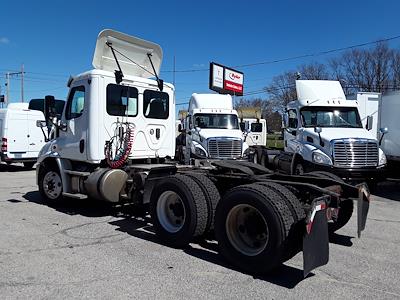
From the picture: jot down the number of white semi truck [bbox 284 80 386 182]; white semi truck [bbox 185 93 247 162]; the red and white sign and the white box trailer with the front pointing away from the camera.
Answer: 0

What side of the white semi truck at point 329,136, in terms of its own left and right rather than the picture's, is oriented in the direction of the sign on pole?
back

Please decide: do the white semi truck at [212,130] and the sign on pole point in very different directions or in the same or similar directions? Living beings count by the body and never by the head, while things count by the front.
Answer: same or similar directions

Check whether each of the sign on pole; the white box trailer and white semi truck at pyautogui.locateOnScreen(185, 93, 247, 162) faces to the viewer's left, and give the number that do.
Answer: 0

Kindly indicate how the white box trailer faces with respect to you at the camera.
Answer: facing the viewer and to the right of the viewer

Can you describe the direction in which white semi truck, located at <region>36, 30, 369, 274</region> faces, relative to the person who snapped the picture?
facing away from the viewer and to the left of the viewer

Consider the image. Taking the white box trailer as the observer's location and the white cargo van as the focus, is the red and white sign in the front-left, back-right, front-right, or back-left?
front-right

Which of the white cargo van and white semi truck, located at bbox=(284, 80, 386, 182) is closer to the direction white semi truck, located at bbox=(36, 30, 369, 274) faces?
the white cargo van

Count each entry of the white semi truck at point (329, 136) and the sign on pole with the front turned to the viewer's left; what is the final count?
0
